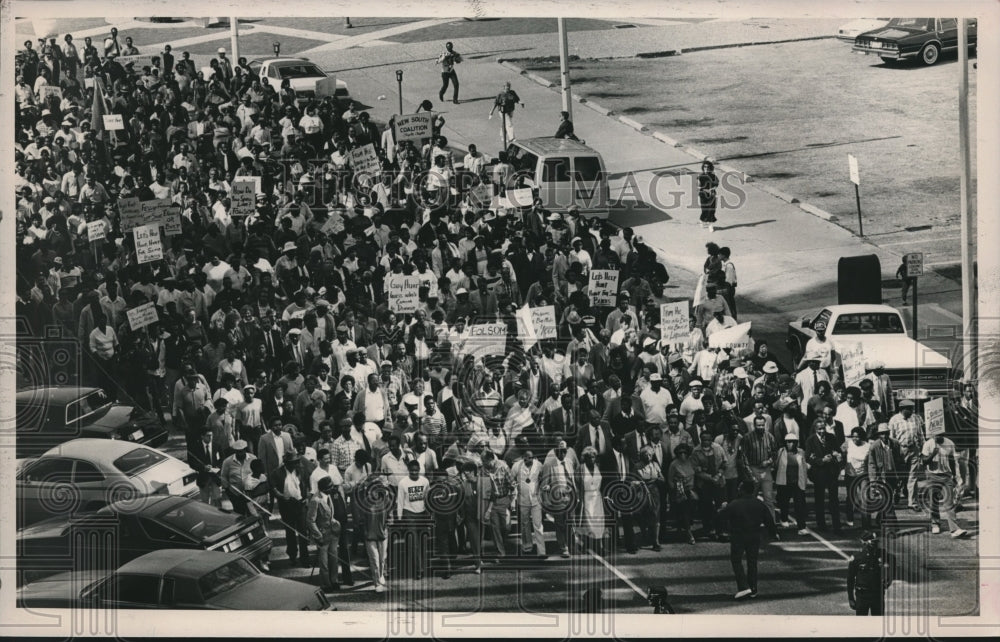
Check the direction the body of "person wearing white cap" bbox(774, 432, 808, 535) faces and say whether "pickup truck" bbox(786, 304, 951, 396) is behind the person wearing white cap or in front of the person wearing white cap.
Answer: behind

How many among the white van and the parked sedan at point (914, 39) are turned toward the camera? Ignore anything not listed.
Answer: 0

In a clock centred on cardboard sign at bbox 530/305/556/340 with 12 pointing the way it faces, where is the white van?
The white van is roughly at 6 o'clock from the cardboard sign.

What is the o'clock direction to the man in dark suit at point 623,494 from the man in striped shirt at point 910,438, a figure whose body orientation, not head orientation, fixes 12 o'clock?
The man in dark suit is roughly at 2 o'clock from the man in striped shirt.

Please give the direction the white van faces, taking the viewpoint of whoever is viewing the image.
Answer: facing away from the viewer and to the left of the viewer

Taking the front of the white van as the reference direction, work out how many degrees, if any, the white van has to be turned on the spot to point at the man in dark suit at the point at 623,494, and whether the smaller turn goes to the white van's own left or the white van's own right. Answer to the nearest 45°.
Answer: approximately 135° to the white van's own left

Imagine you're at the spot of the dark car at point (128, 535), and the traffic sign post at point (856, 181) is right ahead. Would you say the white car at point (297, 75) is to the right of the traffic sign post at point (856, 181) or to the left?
left

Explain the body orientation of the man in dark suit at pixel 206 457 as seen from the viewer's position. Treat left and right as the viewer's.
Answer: facing the viewer and to the right of the viewer

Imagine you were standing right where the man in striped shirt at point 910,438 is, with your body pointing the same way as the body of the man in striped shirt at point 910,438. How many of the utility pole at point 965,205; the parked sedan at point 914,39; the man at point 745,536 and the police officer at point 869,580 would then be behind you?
2

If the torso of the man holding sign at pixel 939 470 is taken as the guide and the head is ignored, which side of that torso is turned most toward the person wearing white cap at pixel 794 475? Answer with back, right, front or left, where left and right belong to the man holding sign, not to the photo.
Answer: right

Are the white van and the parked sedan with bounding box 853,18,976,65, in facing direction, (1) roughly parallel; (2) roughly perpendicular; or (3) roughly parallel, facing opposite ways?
roughly perpendicular
